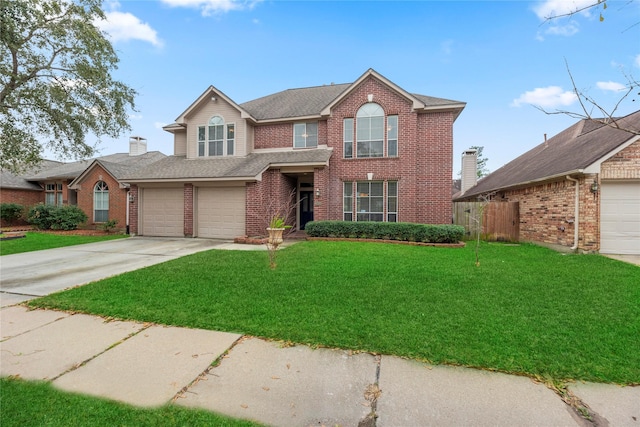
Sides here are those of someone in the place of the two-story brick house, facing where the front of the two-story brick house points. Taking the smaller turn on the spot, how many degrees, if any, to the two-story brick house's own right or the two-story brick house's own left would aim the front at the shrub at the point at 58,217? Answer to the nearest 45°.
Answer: approximately 90° to the two-story brick house's own right

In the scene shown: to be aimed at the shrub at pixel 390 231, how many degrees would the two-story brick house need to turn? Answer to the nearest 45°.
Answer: approximately 45° to its left

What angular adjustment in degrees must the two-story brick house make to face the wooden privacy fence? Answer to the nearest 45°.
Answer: approximately 90° to its left

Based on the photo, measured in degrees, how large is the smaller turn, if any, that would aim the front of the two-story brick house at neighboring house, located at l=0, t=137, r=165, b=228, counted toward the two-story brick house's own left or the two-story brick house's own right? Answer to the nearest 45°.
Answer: approximately 135° to the two-story brick house's own right

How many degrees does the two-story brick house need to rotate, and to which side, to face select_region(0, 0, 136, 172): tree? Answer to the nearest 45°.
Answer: approximately 90° to its right

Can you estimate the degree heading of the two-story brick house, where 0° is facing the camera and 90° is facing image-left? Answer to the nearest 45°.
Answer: approximately 0°

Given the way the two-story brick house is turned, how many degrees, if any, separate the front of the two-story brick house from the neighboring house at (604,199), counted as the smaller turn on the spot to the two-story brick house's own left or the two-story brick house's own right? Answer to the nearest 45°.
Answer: approximately 45° to the two-story brick house's own left
